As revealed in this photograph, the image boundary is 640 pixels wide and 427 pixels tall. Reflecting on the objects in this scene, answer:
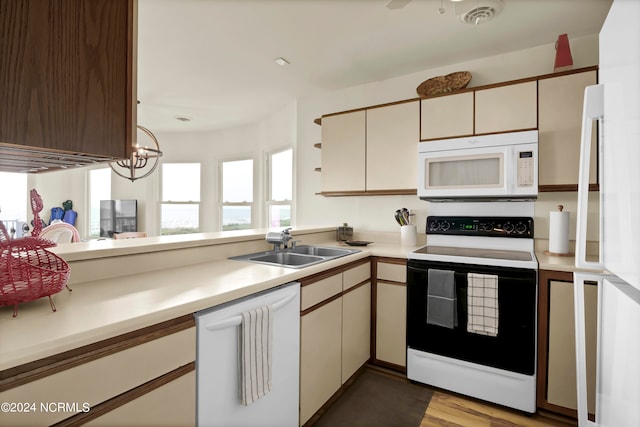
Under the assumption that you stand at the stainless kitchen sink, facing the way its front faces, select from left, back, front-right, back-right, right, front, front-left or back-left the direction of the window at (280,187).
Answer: back-left

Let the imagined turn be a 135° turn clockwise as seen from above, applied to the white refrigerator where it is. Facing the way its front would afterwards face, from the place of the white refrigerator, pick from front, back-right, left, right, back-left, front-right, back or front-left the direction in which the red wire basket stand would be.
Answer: back

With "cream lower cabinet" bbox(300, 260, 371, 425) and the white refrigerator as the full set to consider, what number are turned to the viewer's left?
1

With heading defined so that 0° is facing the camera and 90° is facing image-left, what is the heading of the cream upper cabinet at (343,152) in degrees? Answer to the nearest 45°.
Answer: approximately 45°

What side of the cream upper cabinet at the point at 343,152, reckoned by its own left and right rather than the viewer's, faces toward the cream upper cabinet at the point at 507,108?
left

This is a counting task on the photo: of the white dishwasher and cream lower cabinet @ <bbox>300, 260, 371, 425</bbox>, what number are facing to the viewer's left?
0

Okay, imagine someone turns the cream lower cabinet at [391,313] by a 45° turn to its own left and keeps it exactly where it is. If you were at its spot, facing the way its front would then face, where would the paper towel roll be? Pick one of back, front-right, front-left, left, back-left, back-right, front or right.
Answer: left

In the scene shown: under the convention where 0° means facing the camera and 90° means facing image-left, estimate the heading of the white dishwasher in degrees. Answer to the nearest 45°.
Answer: approximately 315°

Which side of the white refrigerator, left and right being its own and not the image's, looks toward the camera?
left

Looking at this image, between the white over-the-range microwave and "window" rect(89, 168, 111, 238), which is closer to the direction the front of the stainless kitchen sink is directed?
the white over-the-range microwave

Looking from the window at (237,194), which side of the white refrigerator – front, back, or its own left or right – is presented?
front

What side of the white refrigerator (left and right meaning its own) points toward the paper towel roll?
right

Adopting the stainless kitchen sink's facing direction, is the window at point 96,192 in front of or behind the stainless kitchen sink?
behind

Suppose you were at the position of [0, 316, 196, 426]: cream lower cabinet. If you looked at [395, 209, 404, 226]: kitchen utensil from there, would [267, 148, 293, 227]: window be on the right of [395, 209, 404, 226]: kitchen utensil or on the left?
left
